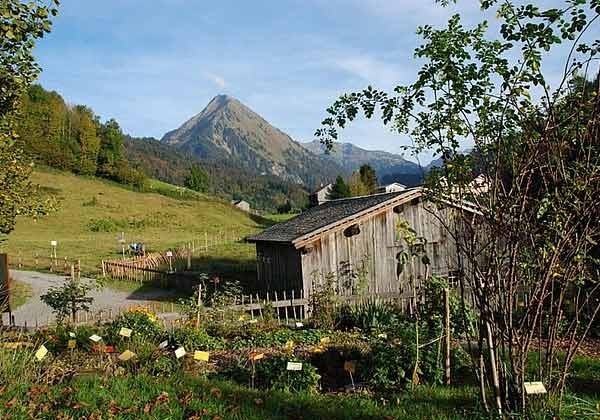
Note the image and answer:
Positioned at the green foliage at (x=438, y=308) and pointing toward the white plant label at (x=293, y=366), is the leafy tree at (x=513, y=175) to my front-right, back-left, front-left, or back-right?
front-left

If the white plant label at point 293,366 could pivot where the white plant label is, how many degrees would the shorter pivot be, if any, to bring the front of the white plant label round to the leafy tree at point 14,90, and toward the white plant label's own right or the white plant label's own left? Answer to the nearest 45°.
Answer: approximately 90° to the white plant label's own right

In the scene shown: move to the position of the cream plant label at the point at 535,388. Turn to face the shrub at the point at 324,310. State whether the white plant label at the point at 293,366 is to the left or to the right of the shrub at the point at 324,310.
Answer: left

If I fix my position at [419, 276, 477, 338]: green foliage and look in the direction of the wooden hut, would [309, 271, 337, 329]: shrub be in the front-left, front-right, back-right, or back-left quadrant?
front-left

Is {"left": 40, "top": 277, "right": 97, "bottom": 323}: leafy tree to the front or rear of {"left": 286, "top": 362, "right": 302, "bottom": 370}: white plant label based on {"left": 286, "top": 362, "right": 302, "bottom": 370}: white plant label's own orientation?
to the rear

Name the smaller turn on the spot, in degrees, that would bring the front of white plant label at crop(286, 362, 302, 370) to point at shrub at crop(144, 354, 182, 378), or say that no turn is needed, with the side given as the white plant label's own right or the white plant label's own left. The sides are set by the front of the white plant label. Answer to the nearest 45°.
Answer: approximately 135° to the white plant label's own right

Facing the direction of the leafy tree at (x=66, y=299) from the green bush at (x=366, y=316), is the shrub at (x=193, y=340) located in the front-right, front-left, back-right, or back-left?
front-left

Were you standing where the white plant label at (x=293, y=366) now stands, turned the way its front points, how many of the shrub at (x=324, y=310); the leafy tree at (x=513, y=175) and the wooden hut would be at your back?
2

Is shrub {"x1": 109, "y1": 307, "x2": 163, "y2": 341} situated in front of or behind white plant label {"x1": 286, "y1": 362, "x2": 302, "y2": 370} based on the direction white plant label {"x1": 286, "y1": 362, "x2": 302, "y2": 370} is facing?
behind

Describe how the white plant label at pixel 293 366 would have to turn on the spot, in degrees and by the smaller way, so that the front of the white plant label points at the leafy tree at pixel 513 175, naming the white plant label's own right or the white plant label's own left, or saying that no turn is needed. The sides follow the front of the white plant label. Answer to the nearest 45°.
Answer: approximately 45° to the white plant label's own left

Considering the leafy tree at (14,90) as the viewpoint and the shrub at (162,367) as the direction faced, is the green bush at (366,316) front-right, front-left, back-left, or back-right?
front-left

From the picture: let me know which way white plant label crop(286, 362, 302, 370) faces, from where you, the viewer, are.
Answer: facing the viewer

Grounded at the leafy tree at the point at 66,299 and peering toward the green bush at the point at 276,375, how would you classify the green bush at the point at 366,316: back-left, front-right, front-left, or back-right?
front-left

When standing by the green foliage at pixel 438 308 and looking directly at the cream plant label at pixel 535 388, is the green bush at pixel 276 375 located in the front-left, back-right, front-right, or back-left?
front-right
